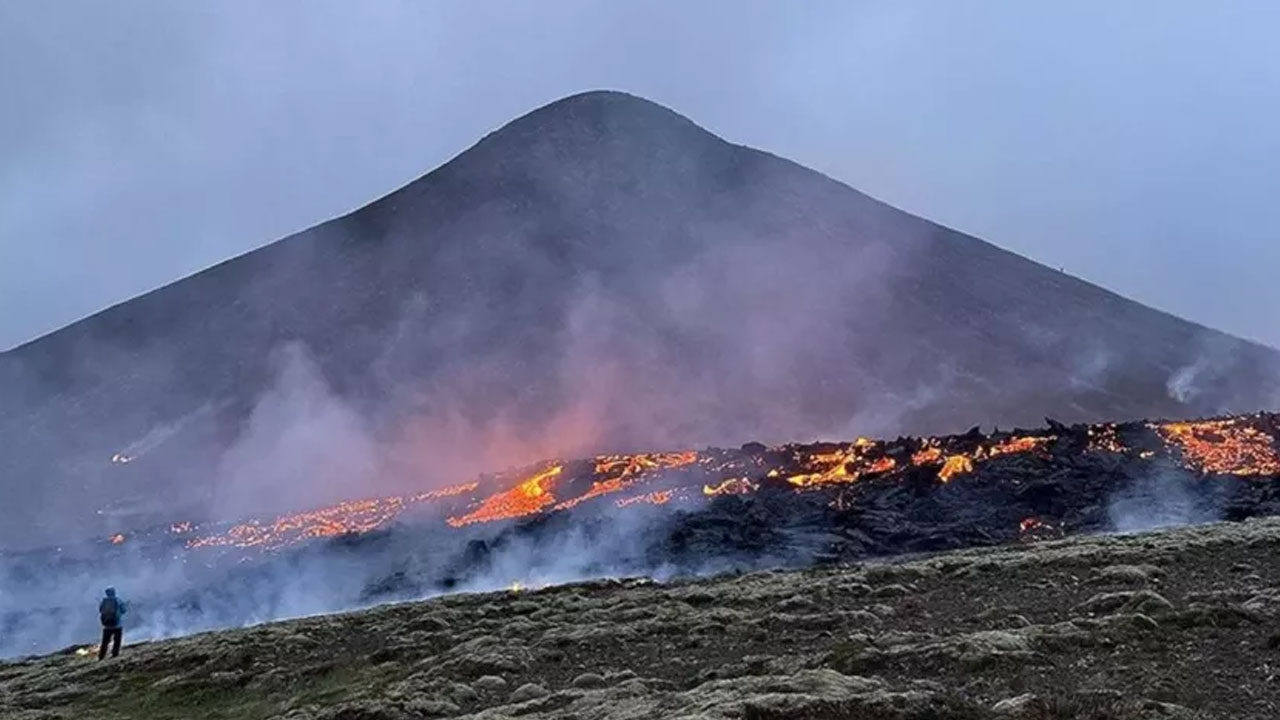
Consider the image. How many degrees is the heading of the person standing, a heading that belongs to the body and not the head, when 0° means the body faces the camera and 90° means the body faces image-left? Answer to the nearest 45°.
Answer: approximately 180°
